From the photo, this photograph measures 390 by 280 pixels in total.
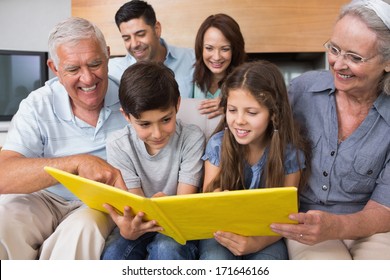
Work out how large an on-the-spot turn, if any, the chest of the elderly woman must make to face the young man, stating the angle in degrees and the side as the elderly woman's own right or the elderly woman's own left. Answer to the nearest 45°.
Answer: approximately 90° to the elderly woman's own right

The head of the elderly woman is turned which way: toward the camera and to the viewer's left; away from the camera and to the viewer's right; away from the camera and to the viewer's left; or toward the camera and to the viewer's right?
toward the camera and to the viewer's left

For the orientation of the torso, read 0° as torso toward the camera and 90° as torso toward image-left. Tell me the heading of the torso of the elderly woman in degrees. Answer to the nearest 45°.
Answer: approximately 45°

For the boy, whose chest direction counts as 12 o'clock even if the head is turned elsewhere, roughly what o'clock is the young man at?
The young man is roughly at 6 o'clock from the boy.

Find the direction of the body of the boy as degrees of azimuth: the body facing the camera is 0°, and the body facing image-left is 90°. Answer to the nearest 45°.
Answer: approximately 0°
